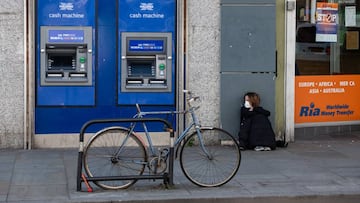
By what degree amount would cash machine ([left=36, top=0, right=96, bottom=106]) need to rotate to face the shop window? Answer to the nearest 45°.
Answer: approximately 90° to its left

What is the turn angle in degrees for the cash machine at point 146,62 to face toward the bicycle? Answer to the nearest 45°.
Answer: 0° — it already faces it

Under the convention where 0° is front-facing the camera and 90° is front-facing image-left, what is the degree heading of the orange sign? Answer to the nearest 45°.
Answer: approximately 0°

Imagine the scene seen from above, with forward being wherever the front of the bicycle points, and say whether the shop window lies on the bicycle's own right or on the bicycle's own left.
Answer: on the bicycle's own left

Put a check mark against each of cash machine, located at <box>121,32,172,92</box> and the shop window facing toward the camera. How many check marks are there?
2

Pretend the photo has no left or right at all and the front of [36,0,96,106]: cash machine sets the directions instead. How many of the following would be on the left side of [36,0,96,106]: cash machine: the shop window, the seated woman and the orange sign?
3

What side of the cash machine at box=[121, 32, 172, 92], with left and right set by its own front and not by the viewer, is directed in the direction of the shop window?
left
